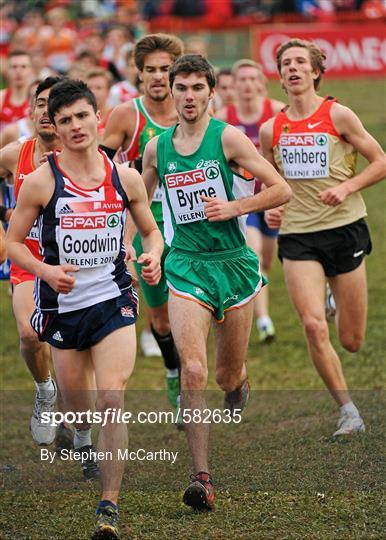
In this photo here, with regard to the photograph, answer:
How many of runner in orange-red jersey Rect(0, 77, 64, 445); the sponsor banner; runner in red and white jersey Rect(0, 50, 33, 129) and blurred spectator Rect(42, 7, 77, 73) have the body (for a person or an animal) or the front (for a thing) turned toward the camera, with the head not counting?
4

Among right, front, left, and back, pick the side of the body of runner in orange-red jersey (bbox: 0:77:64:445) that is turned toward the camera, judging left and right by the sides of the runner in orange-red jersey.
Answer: front

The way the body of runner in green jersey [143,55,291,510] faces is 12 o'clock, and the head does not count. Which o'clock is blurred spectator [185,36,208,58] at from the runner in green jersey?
The blurred spectator is roughly at 6 o'clock from the runner in green jersey.

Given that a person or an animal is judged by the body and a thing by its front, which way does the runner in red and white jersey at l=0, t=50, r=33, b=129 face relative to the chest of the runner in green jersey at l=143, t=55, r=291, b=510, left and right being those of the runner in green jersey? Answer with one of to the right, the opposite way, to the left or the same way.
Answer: the same way

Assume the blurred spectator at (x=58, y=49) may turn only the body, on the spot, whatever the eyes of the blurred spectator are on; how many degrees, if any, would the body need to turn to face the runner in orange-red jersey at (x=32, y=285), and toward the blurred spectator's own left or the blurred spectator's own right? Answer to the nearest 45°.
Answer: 0° — they already face them

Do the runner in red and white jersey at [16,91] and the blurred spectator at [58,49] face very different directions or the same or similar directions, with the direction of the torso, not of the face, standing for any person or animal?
same or similar directions

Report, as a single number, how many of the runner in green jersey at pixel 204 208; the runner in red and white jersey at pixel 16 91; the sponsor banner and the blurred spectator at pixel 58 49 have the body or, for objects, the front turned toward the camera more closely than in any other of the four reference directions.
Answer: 4

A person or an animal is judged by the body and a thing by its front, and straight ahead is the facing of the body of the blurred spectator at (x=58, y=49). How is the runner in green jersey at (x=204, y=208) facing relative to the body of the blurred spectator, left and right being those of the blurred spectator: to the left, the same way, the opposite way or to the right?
the same way

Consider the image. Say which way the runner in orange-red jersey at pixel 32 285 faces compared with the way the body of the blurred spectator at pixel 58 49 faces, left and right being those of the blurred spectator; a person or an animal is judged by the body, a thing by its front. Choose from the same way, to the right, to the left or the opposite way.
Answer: the same way

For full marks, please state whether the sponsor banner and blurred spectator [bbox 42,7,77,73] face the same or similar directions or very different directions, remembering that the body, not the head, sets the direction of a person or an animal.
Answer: same or similar directions

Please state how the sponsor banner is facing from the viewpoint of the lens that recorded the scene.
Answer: facing the viewer

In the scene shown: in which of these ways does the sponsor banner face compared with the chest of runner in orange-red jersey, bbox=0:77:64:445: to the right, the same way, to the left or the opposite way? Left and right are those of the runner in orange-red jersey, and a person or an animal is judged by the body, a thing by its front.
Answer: the same way

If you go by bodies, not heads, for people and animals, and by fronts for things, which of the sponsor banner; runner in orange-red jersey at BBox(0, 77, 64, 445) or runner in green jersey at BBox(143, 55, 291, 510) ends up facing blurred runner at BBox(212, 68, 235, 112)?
the sponsor banner

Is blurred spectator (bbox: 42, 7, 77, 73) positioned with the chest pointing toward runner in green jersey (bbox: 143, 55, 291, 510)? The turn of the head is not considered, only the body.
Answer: yes

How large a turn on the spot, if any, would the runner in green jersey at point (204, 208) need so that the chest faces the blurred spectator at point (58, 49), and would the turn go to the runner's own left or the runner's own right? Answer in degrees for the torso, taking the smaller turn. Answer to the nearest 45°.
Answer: approximately 180°
